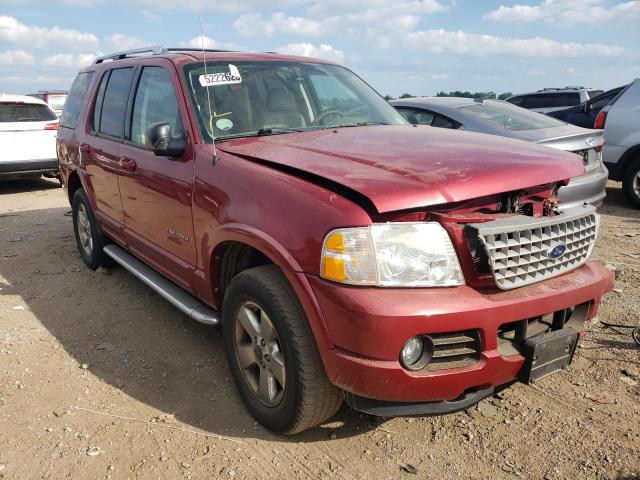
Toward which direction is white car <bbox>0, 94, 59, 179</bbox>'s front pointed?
away from the camera

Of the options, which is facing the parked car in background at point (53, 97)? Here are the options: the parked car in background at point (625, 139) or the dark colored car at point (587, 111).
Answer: the dark colored car

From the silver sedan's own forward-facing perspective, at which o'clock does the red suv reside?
The red suv is roughly at 8 o'clock from the silver sedan.

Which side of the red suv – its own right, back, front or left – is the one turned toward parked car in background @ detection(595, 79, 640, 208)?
left

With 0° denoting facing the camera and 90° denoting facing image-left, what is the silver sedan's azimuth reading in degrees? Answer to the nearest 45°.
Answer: approximately 135°

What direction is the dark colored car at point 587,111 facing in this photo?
to the viewer's left

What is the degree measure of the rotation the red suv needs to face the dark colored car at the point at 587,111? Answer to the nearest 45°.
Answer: approximately 90° to its left

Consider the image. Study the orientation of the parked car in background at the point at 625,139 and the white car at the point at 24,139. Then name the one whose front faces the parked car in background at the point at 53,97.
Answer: the white car

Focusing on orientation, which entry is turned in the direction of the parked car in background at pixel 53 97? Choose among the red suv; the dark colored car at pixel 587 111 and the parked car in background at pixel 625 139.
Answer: the dark colored car

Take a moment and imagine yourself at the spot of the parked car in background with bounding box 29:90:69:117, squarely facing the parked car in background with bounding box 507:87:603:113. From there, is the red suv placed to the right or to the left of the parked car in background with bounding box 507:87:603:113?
right

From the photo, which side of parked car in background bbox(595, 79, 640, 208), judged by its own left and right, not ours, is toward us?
right
